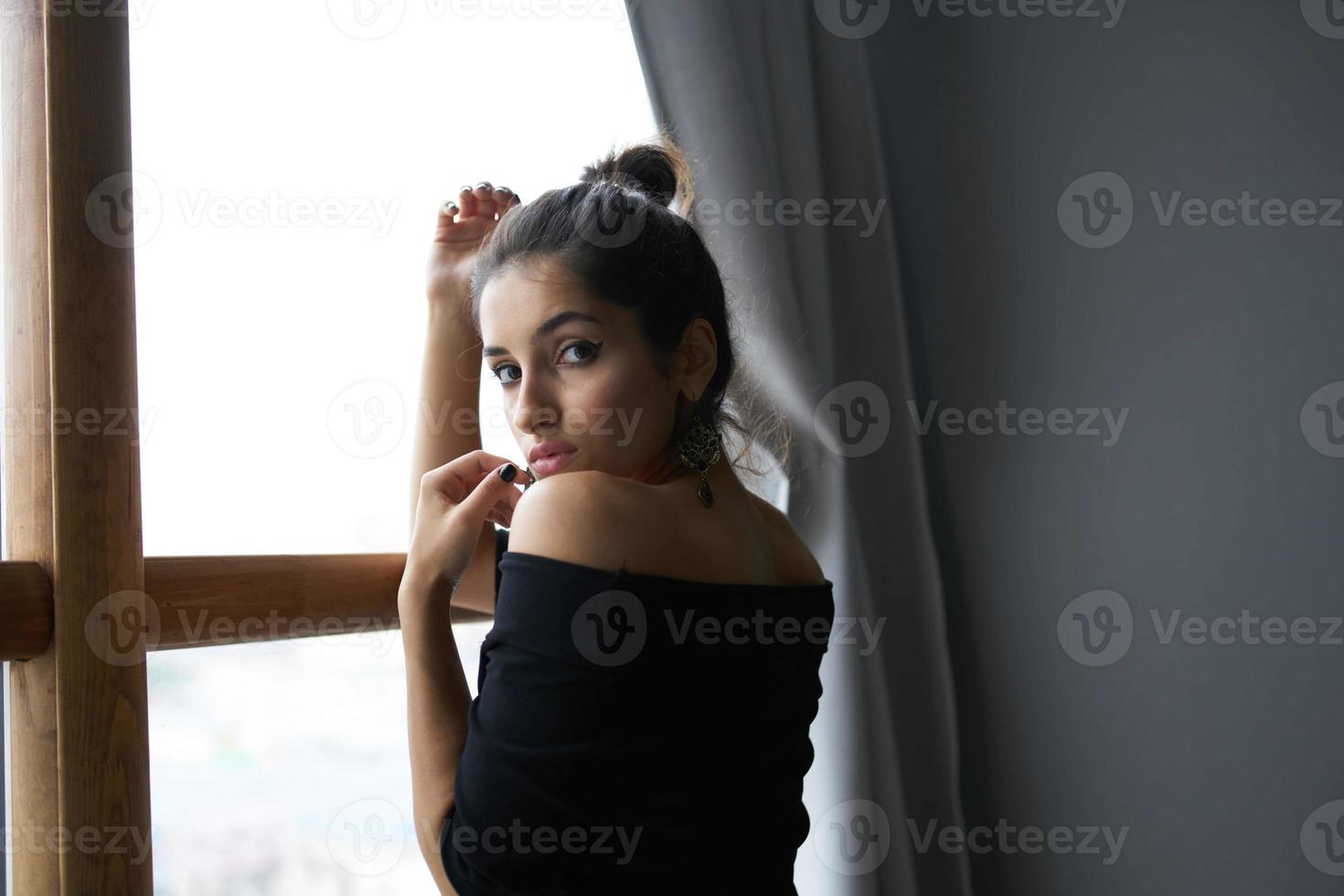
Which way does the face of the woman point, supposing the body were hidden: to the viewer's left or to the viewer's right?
to the viewer's left

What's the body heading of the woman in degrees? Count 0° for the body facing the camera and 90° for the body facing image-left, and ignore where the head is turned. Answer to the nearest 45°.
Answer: approximately 135°

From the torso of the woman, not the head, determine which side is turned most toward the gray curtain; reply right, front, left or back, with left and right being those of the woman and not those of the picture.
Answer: right
